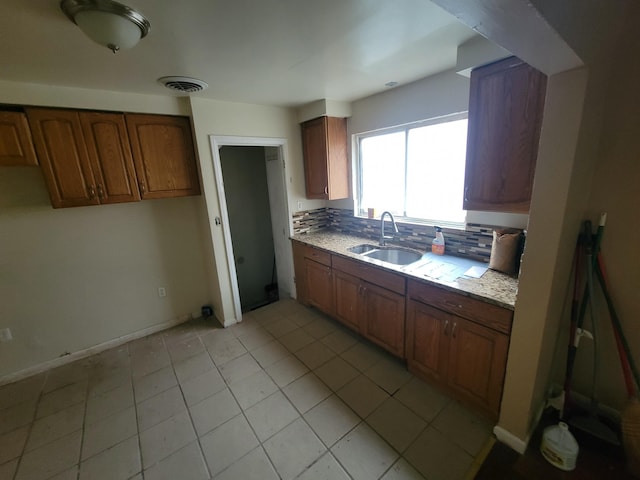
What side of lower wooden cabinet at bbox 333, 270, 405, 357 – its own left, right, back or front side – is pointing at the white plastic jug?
left

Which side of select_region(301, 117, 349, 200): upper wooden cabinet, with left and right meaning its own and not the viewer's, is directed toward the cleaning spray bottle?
left

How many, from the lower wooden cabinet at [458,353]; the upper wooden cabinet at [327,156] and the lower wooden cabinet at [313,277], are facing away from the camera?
0

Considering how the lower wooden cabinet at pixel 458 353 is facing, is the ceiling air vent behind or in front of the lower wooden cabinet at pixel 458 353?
in front

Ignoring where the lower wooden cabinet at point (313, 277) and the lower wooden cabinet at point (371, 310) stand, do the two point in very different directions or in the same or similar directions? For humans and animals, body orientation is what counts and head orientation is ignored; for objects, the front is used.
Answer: same or similar directions

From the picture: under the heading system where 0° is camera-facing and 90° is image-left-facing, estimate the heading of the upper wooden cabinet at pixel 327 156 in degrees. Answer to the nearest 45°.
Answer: approximately 45°

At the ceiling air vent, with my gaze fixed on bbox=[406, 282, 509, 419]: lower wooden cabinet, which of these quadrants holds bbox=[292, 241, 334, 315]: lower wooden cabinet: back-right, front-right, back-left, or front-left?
front-left

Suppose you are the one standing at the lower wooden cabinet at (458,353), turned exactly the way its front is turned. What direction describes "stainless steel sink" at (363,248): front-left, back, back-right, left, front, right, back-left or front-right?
right

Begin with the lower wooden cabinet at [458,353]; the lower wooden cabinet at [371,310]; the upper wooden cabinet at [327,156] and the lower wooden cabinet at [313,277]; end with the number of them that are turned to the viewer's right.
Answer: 0

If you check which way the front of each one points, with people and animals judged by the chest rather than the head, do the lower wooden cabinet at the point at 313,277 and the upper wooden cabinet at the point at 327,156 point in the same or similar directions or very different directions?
same or similar directions

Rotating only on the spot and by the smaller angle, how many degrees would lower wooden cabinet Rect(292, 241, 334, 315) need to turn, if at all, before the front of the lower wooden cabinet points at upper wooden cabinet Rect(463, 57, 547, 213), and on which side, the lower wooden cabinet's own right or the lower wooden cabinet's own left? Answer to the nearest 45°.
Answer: approximately 90° to the lower wooden cabinet's own left

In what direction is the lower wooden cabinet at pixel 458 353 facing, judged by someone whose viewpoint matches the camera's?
facing the viewer and to the left of the viewer

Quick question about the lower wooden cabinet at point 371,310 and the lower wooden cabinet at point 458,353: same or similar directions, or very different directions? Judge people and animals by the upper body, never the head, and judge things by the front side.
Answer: same or similar directions

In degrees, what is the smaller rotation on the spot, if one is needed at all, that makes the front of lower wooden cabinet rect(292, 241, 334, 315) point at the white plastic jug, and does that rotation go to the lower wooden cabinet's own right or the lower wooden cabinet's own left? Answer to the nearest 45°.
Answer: approximately 90° to the lower wooden cabinet's own left

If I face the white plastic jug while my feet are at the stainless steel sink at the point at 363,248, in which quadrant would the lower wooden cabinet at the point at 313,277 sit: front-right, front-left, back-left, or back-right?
back-right
